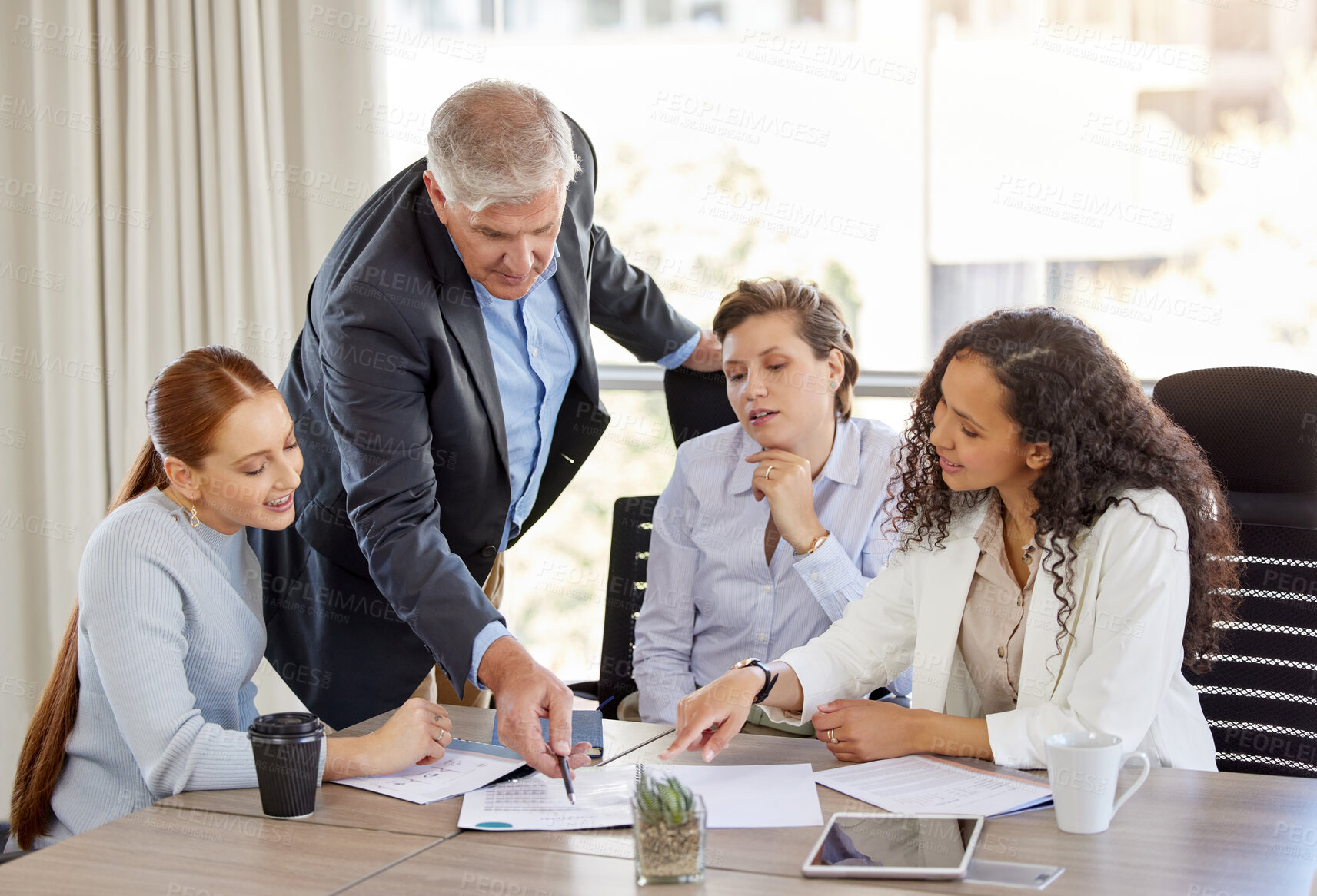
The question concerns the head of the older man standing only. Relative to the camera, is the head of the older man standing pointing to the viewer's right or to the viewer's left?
to the viewer's right

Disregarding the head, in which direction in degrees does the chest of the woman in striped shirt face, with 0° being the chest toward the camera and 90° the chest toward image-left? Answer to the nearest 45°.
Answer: approximately 45°

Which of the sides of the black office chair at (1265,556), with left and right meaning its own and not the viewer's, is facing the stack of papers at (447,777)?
front

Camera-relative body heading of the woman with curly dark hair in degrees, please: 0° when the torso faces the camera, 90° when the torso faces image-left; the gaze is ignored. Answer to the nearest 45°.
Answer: approximately 45°

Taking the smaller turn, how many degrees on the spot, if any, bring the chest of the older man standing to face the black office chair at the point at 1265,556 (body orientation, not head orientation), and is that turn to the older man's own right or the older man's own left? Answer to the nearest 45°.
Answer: approximately 45° to the older man's own left

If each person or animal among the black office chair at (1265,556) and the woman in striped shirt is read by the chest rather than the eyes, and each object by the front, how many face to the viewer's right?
0

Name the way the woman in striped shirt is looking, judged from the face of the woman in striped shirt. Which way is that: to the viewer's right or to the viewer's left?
to the viewer's left

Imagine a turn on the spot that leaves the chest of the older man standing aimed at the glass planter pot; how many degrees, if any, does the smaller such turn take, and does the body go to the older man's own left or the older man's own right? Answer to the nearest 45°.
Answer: approximately 45° to the older man's own right

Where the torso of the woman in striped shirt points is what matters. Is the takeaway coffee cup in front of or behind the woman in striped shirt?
in front

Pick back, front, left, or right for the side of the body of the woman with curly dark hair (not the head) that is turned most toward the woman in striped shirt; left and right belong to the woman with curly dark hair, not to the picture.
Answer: right

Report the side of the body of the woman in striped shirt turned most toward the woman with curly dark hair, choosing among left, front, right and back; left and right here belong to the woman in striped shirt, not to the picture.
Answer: left

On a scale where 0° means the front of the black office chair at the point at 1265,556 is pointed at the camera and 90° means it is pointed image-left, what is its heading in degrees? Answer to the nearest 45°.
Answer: approximately 45°
